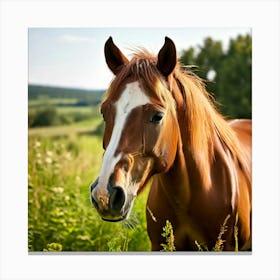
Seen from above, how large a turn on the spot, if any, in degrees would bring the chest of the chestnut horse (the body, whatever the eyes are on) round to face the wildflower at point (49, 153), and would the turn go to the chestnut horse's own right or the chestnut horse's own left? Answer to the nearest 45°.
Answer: approximately 90° to the chestnut horse's own right

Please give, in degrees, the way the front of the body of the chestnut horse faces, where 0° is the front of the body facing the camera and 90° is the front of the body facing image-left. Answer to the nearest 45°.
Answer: approximately 45°

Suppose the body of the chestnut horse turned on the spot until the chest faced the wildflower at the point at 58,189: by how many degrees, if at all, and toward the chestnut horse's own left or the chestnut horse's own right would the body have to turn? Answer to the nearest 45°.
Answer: approximately 90° to the chestnut horse's own right

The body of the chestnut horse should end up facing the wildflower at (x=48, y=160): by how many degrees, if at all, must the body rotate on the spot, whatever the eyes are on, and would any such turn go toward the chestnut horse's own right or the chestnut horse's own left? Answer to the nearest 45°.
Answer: approximately 90° to the chestnut horse's own right
